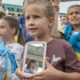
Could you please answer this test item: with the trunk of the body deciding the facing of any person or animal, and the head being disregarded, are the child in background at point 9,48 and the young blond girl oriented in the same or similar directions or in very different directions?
same or similar directions

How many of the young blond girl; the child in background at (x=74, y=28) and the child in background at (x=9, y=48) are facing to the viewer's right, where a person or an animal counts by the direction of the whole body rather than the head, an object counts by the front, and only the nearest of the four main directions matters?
0

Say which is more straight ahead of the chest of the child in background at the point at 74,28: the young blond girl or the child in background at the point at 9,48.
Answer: the young blond girl

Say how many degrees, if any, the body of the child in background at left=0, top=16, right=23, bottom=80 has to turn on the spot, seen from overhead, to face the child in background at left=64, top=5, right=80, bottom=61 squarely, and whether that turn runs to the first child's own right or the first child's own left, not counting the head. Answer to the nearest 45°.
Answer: approximately 135° to the first child's own left

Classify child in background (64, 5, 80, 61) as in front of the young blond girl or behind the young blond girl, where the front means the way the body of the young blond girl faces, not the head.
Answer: behind

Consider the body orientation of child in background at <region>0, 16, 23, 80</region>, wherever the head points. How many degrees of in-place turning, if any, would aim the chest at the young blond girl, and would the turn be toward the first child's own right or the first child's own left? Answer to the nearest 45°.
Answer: approximately 45° to the first child's own left

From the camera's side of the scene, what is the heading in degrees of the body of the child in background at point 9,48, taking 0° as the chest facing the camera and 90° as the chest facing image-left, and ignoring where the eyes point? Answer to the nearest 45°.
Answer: approximately 45°

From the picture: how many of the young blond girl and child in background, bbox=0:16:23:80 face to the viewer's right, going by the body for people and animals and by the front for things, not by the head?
0

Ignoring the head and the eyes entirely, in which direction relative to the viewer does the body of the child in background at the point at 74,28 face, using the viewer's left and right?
facing the viewer

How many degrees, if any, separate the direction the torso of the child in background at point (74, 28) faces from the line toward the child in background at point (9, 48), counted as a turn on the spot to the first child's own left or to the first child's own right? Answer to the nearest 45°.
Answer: approximately 45° to the first child's own right

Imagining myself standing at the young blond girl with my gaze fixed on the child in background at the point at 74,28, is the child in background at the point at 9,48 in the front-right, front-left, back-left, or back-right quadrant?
front-left

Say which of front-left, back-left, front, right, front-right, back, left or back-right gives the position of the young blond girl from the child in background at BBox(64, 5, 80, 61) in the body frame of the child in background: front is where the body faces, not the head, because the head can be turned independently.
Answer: front
